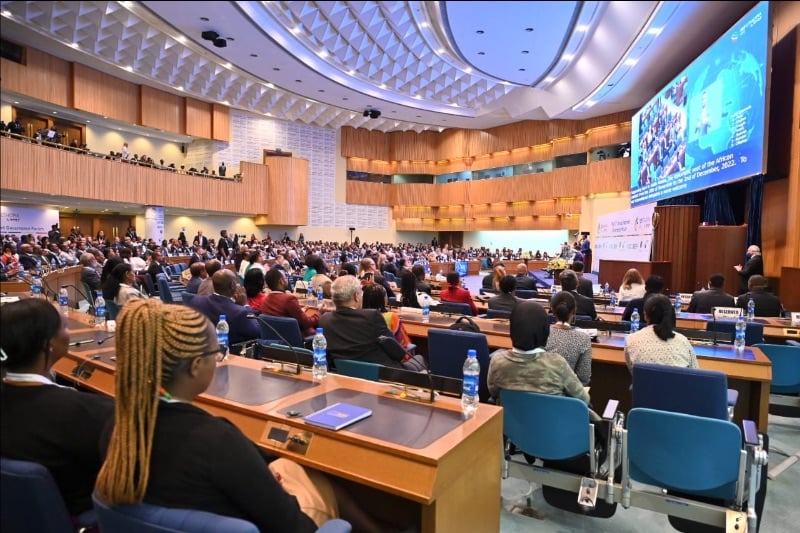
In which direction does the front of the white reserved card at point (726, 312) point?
toward the camera

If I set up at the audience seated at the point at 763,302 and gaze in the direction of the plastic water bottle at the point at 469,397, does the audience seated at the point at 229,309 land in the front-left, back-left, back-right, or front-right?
front-right

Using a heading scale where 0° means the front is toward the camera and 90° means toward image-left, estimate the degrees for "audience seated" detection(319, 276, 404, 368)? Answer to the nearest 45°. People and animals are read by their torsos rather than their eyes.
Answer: approximately 225°

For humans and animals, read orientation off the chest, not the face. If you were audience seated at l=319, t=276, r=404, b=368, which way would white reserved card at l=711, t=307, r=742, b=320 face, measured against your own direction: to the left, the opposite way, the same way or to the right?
the opposite way

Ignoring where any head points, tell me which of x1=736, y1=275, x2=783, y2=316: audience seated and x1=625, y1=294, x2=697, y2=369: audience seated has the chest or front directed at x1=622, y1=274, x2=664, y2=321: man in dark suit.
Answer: x1=625, y1=294, x2=697, y2=369: audience seated

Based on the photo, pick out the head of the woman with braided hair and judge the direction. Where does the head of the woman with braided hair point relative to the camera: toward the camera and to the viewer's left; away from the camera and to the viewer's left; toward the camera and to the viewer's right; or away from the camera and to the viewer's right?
away from the camera and to the viewer's right

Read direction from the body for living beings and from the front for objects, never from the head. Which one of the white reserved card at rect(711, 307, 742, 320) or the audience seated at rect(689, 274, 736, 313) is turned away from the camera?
the audience seated

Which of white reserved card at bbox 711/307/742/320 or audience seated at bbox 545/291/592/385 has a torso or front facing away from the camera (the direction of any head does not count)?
the audience seated

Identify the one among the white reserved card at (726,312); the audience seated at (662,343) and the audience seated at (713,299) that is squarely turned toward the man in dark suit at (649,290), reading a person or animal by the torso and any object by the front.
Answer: the audience seated at (662,343)

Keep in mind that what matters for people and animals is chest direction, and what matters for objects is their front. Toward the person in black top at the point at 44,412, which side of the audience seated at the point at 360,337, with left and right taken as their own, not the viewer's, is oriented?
back

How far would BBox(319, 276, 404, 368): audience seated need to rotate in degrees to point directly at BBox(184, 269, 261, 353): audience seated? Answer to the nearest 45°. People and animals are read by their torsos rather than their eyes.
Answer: approximately 90° to their left

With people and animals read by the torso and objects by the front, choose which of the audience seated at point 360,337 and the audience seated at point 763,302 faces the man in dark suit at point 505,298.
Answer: the audience seated at point 360,337

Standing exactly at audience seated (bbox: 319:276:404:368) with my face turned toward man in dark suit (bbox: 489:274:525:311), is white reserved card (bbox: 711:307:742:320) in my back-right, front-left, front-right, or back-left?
front-right

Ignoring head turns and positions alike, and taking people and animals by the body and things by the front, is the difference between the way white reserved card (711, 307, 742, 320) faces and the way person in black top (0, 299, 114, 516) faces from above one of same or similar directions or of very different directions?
very different directions

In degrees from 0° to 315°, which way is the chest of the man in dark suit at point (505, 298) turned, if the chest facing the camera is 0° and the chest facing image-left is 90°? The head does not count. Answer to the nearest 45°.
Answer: approximately 225°
